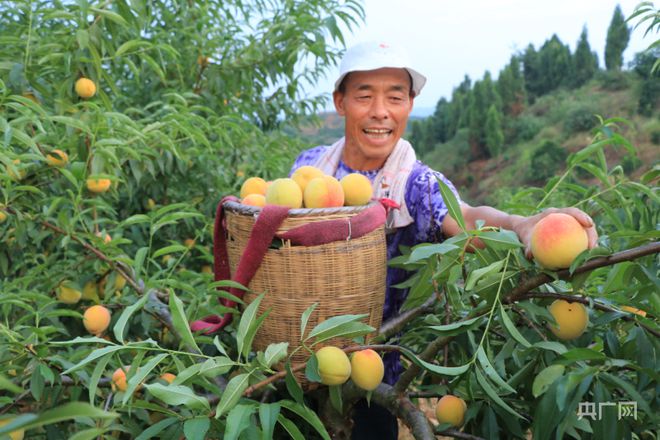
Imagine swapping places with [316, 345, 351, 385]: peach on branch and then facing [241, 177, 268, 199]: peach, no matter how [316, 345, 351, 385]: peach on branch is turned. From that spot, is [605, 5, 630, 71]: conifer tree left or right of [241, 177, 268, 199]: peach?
right

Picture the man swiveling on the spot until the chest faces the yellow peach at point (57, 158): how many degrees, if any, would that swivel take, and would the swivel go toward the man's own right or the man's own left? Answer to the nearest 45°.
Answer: approximately 90° to the man's own right

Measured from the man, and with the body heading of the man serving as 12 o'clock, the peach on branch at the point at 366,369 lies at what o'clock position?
The peach on branch is roughly at 12 o'clock from the man.

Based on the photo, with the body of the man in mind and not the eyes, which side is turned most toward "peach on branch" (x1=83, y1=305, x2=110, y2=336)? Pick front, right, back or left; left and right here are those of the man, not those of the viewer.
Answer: right

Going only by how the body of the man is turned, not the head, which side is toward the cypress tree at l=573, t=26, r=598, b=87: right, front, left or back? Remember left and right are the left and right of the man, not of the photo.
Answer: back

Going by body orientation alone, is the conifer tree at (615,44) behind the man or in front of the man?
behind

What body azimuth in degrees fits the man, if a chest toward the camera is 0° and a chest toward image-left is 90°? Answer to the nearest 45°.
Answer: approximately 0°
